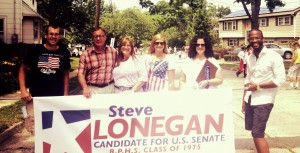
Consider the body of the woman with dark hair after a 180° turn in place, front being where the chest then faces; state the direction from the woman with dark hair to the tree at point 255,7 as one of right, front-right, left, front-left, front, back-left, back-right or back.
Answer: front

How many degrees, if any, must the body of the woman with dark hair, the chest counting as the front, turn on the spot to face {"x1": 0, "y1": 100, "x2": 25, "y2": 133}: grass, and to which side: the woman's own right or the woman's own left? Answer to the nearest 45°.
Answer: approximately 135° to the woman's own right

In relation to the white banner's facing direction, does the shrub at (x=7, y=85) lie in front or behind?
behind

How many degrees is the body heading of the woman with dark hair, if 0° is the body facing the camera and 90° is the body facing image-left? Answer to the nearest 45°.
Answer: approximately 0°

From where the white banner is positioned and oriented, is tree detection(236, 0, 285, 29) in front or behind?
behind

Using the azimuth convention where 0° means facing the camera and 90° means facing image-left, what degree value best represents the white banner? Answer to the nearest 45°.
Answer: approximately 0°

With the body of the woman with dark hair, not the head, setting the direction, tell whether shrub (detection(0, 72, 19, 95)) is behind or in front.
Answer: behind

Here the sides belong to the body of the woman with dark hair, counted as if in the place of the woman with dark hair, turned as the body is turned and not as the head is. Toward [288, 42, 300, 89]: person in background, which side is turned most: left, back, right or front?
back
